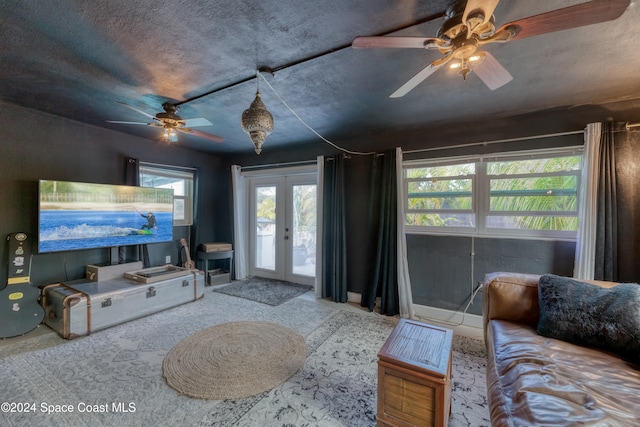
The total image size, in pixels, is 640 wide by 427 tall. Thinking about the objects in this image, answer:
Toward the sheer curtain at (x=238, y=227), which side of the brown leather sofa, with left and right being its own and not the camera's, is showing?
front

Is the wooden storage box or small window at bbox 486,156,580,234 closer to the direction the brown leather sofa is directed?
the wooden storage box

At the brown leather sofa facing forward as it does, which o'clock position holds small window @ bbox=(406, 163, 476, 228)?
The small window is roughly at 2 o'clock from the brown leather sofa.

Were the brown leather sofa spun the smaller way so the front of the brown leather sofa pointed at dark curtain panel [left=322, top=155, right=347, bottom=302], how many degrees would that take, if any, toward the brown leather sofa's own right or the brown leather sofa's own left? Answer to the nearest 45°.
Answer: approximately 45° to the brown leather sofa's own right

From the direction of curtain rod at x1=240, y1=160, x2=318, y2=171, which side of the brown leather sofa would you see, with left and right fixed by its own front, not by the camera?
front

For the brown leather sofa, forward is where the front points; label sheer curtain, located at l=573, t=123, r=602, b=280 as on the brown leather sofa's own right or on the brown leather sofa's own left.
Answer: on the brown leather sofa's own right

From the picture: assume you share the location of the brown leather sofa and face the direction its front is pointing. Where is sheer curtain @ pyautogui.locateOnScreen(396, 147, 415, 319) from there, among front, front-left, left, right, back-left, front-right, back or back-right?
front-right

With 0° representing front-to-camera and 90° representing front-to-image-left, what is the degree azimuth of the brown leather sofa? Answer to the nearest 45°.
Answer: approximately 90°

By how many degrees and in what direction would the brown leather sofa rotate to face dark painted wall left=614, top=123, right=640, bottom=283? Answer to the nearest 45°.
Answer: approximately 90° to its right

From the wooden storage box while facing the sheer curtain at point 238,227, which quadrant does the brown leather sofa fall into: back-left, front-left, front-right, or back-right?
back-right

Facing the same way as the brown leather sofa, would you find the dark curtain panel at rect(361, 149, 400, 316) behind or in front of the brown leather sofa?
in front

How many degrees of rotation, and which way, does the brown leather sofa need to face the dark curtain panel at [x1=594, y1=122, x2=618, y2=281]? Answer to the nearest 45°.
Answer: approximately 90° to its right

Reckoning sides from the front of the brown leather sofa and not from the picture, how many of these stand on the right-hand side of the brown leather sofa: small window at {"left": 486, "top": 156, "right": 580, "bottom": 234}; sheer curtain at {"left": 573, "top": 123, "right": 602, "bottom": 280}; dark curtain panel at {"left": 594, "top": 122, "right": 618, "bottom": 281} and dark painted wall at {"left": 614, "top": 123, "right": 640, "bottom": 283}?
4
